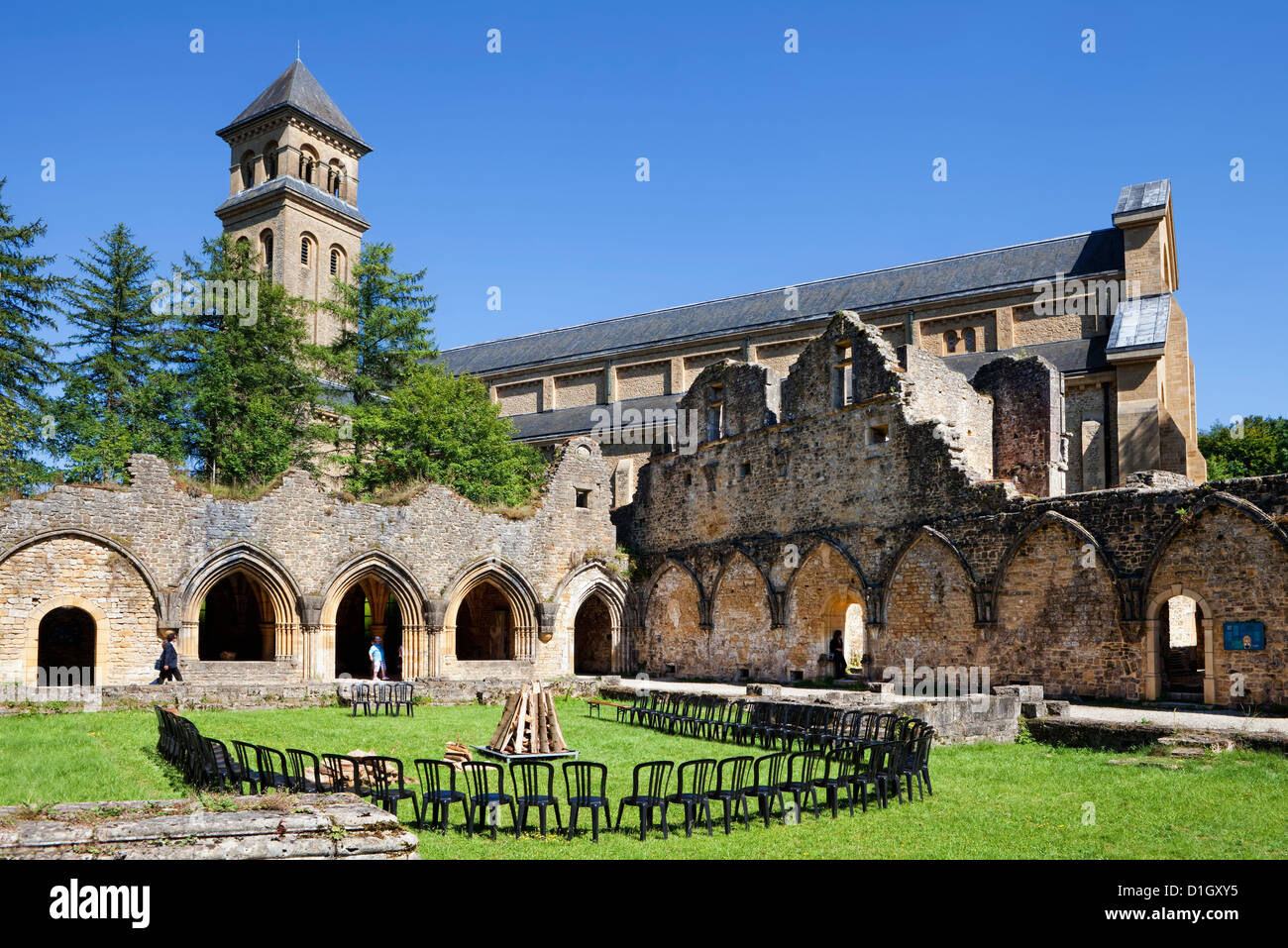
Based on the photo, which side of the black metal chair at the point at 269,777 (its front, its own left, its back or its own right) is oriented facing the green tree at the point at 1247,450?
front

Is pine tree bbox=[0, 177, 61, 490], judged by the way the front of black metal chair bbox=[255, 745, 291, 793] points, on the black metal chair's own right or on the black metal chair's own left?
on the black metal chair's own left

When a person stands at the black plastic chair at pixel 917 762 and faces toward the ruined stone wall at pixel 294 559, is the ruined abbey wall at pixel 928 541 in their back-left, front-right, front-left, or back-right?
front-right

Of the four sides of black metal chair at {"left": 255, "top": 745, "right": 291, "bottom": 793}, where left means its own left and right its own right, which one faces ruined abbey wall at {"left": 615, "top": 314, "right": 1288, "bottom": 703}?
front

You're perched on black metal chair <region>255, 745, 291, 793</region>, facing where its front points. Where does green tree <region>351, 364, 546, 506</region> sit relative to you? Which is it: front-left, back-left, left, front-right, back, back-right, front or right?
front-left

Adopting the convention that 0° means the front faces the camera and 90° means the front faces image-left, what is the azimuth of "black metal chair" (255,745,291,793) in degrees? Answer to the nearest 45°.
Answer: approximately 225°

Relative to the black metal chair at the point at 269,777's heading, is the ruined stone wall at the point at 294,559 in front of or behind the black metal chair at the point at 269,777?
in front

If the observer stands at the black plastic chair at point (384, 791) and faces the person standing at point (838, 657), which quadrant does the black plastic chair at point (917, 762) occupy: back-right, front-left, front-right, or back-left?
front-right

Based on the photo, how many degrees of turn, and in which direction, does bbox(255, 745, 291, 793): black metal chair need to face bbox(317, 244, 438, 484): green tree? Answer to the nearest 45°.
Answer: approximately 45° to its left
